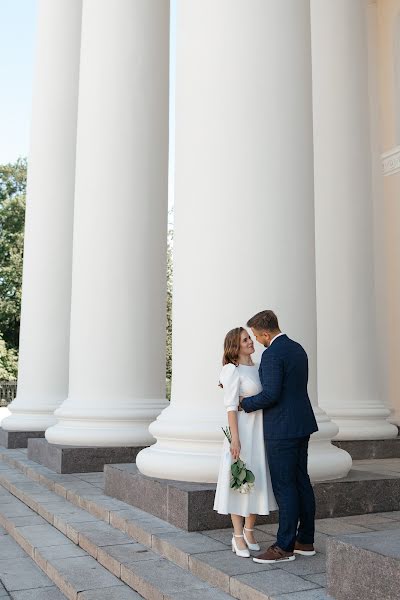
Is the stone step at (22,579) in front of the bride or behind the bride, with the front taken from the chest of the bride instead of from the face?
behind

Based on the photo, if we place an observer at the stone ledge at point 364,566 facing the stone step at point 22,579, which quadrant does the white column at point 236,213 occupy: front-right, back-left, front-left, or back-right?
front-right

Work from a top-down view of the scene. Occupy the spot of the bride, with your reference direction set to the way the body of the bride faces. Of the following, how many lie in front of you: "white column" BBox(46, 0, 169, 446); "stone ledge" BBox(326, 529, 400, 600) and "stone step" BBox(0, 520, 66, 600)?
1

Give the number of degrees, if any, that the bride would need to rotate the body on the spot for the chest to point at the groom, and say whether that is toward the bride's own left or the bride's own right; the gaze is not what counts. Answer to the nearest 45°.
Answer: approximately 45° to the bride's own left

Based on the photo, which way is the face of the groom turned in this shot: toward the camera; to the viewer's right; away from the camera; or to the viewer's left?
to the viewer's left

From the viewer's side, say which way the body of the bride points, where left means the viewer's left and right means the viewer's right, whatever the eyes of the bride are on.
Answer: facing the viewer and to the right of the viewer

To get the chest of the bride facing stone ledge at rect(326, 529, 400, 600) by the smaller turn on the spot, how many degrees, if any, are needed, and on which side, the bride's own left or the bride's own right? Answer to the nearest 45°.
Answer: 0° — they already face it

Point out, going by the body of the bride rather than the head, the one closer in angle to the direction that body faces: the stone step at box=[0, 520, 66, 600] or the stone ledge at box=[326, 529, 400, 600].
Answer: the stone ledge

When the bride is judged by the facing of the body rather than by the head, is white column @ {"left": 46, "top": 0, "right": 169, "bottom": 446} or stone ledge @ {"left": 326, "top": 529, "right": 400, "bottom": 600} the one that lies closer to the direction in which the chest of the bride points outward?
the stone ledge

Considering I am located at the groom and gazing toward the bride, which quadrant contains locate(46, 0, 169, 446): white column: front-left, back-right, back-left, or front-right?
front-right
